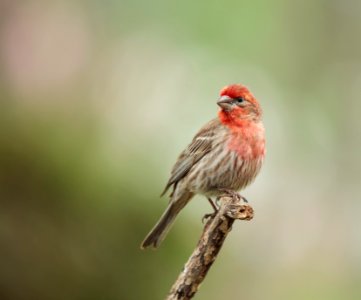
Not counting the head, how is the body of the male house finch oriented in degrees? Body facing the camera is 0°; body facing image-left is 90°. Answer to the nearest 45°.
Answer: approximately 315°
